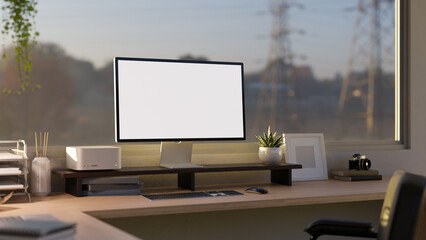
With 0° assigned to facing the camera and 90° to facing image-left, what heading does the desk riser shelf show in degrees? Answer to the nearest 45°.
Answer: approximately 315°

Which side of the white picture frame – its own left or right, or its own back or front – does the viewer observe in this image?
front

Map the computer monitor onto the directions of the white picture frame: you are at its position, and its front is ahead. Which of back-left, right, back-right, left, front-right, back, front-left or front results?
front-right

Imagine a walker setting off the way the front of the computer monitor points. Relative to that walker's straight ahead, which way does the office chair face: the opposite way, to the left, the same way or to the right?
the opposite way

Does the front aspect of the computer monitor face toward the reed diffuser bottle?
no

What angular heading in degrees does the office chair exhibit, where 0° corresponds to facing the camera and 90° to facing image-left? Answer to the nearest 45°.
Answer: approximately 135°

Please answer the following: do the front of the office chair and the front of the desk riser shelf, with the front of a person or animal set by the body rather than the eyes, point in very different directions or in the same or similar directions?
very different directions

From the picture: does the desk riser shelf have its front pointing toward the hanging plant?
no

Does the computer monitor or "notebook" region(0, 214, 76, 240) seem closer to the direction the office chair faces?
the computer monitor

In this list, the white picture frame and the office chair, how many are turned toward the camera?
1

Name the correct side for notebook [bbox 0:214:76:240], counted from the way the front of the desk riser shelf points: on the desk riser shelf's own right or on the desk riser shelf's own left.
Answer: on the desk riser shelf's own right

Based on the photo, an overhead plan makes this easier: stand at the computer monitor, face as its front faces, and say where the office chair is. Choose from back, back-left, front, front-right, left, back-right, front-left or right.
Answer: front

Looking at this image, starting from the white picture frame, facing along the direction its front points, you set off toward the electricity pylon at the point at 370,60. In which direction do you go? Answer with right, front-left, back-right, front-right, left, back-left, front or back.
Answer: back-left

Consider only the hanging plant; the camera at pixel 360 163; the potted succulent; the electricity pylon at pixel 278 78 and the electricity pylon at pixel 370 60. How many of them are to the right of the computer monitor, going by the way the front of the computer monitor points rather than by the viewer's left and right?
1

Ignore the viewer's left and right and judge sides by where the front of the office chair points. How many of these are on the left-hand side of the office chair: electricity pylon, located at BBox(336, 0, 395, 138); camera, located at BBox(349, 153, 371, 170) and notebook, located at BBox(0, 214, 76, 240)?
1

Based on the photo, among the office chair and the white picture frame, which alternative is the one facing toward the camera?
the white picture frame

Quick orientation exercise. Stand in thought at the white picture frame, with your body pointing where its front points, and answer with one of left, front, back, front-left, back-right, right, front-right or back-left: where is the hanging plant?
front-right
